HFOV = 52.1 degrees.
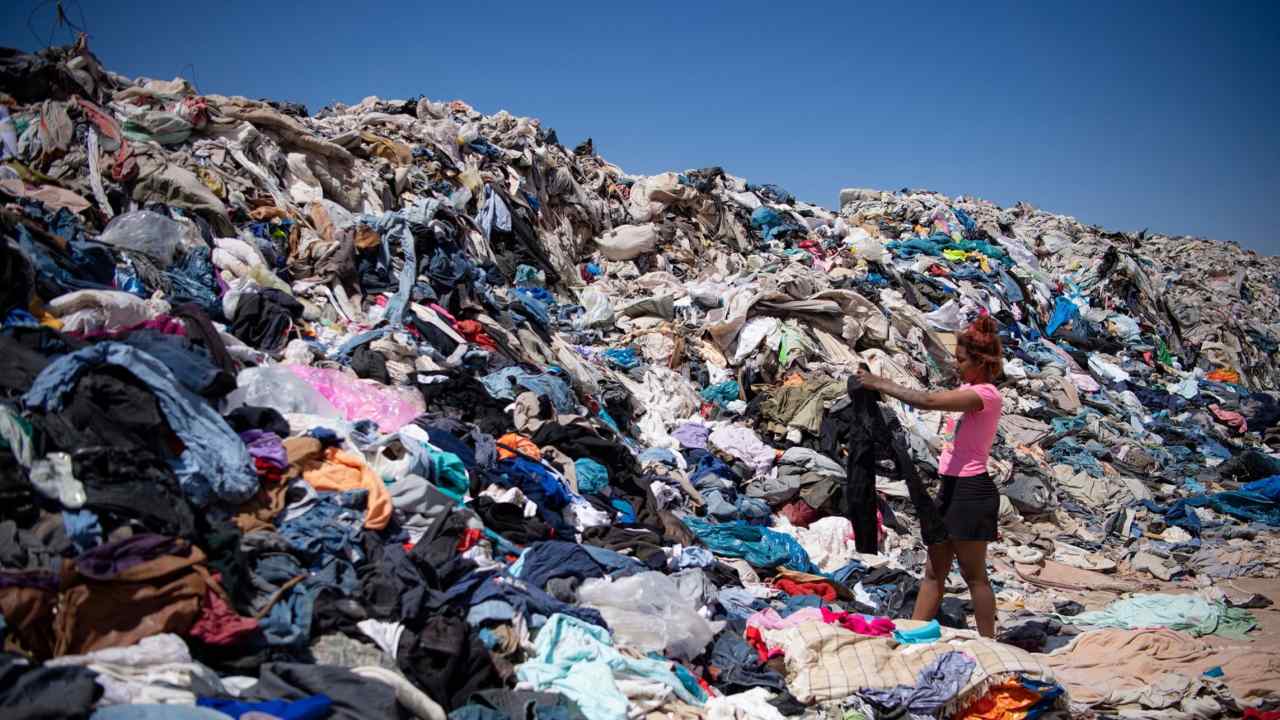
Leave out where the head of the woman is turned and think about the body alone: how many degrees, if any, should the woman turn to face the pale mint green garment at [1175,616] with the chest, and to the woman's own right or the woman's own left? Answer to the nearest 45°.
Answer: approximately 135° to the woman's own right

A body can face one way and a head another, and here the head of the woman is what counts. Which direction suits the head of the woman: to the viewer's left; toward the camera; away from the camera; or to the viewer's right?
to the viewer's left

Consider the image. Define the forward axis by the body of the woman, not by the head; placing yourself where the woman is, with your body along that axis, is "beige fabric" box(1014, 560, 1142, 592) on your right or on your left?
on your right

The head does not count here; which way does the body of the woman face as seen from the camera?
to the viewer's left

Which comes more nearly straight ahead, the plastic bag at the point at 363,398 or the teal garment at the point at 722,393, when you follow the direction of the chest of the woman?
the plastic bag

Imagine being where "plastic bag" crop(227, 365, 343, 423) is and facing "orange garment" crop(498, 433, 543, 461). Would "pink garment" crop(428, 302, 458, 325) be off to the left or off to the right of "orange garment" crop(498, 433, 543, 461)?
left

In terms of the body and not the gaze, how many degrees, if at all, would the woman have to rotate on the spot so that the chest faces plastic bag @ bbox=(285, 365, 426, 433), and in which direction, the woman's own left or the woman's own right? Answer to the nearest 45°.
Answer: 0° — they already face it

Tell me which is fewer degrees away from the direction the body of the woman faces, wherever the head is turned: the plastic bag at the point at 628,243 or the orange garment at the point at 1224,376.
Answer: the plastic bag
